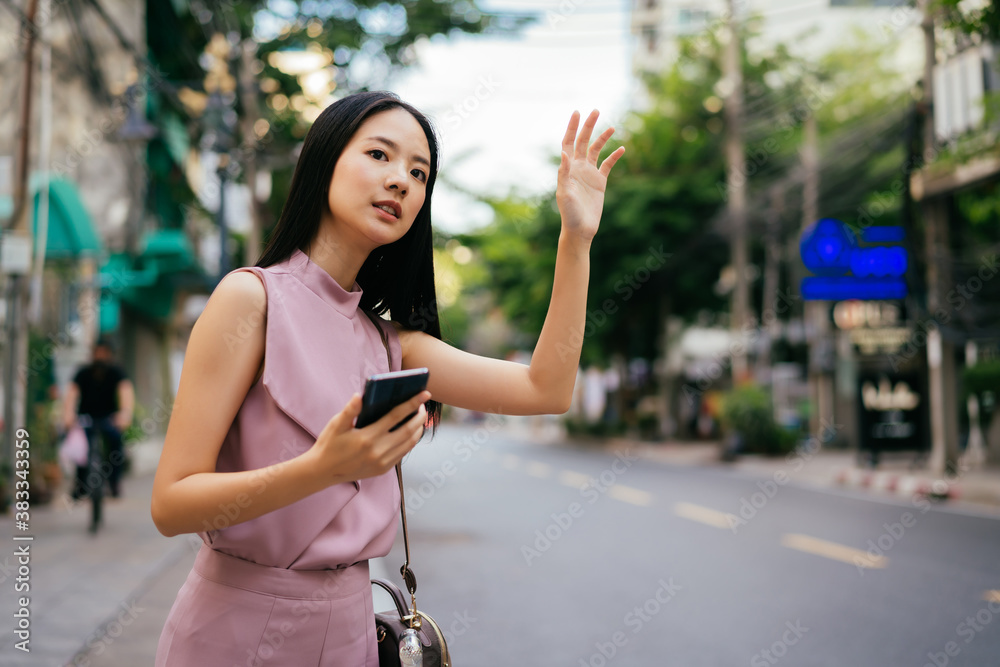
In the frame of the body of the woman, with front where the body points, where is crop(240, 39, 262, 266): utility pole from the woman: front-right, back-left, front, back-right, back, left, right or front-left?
back-left

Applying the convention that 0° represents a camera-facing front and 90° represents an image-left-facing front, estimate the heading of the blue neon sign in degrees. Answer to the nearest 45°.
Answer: approximately 0°

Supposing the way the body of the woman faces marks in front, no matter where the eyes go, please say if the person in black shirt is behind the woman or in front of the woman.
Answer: behind

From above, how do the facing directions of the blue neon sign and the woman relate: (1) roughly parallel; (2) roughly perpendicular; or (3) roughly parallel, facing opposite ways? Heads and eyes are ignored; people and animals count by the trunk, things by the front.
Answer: roughly perpendicular

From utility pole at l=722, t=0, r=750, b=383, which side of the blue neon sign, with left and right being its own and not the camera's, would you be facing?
right

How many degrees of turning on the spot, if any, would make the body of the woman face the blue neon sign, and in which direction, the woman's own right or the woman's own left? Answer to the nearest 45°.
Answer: approximately 90° to the woman's own left

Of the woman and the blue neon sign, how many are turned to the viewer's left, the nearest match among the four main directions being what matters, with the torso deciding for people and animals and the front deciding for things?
0

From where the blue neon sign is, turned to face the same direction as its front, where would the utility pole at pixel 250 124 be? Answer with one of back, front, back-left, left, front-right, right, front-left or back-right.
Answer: front-right

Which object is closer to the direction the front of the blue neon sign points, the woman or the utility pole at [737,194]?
the woman

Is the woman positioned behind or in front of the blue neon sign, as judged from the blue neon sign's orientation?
in front
